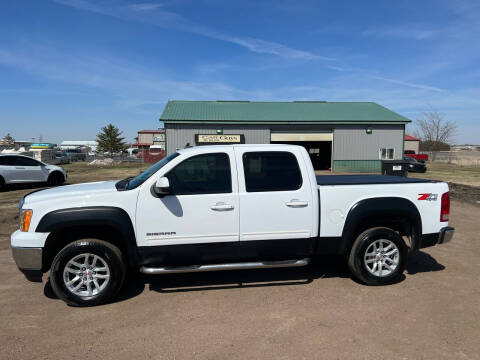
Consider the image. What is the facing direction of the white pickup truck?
to the viewer's left

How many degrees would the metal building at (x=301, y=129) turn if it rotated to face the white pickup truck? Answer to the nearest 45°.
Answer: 0° — it already faces it

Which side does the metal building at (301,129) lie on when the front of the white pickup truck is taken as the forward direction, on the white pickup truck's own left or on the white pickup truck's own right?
on the white pickup truck's own right

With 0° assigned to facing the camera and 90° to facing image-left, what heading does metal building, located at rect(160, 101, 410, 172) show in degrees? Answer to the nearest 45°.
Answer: approximately 0°

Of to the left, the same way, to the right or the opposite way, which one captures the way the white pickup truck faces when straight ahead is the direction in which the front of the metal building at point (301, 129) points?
to the right

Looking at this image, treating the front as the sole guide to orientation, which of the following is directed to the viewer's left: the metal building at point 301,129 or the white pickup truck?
the white pickup truck

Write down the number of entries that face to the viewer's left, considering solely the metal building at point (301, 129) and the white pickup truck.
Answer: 1

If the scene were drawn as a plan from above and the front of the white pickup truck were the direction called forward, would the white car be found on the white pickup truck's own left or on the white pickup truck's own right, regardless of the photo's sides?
on the white pickup truck's own right
